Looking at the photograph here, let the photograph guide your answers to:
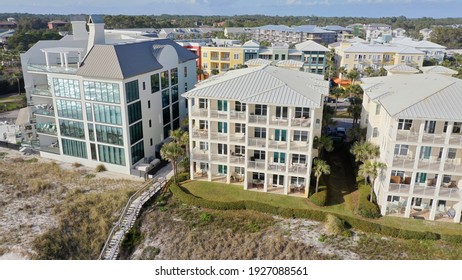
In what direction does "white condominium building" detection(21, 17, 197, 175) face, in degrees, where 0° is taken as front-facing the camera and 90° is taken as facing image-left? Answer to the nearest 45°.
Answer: approximately 45°

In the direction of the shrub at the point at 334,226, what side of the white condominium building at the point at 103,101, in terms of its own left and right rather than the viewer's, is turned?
left

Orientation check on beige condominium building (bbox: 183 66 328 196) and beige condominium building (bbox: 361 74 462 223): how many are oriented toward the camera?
2

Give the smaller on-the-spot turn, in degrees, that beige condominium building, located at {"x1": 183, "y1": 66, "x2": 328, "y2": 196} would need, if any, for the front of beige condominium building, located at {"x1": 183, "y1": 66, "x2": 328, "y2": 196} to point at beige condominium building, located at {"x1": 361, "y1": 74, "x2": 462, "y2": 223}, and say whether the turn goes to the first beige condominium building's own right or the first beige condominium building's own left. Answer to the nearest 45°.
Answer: approximately 90° to the first beige condominium building's own left

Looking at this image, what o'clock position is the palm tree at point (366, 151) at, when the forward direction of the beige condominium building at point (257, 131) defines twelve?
The palm tree is roughly at 9 o'clock from the beige condominium building.

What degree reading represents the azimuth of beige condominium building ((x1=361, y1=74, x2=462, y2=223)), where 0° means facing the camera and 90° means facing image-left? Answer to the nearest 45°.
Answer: approximately 0°

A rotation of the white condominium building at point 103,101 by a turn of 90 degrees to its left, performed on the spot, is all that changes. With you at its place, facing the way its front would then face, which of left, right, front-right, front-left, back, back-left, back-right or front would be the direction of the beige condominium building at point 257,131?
front

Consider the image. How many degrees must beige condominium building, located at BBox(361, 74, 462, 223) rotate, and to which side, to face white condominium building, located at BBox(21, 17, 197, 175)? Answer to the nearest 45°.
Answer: approximately 90° to its right

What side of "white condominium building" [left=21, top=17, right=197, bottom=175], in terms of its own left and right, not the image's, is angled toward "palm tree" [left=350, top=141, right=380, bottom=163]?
left

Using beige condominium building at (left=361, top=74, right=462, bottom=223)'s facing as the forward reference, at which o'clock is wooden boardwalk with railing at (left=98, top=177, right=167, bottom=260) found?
The wooden boardwalk with railing is roughly at 2 o'clock from the beige condominium building.
